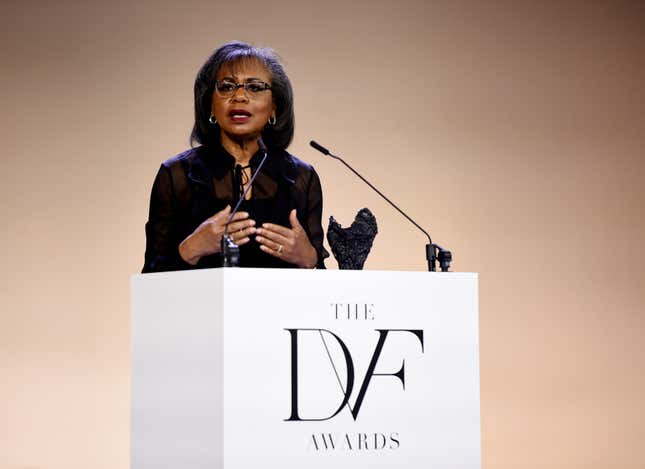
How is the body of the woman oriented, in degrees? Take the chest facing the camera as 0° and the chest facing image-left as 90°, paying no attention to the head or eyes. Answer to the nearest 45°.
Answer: approximately 0°

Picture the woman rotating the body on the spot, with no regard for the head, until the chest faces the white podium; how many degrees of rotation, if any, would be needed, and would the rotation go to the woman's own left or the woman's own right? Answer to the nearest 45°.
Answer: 0° — they already face it
